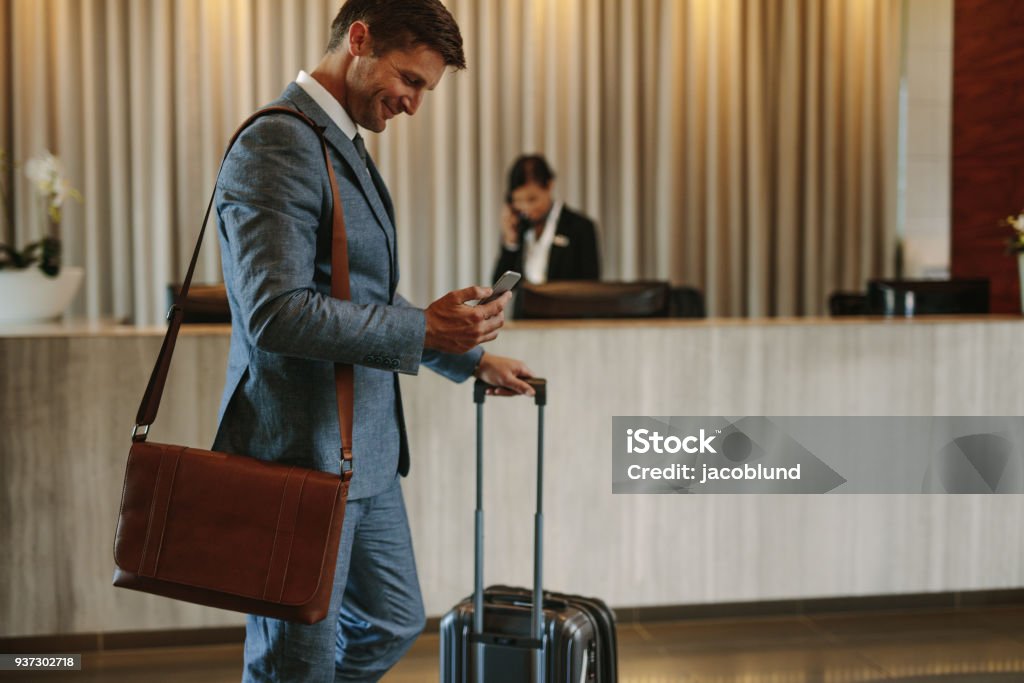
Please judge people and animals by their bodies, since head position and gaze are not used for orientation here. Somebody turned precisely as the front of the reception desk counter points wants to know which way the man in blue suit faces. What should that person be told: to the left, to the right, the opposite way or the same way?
to the left

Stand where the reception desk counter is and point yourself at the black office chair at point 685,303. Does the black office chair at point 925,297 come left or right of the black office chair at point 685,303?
right

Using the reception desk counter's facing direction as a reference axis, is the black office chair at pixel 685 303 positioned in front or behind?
behind

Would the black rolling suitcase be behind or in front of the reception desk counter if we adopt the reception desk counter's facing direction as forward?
in front

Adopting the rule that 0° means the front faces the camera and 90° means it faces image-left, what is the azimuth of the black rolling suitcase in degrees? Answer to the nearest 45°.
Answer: approximately 225°

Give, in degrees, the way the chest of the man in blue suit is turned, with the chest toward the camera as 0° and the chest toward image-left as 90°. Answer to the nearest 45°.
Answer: approximately 270°

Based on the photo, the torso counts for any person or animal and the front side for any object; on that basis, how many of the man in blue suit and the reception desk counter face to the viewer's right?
1
